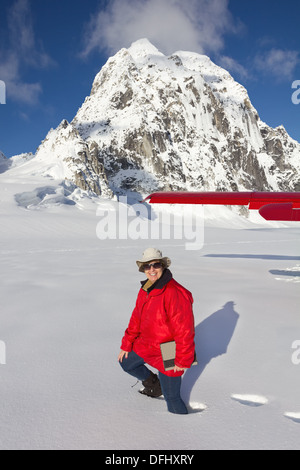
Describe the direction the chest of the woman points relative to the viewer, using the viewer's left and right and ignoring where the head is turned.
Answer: facing the viewer and to the left of the viewer
